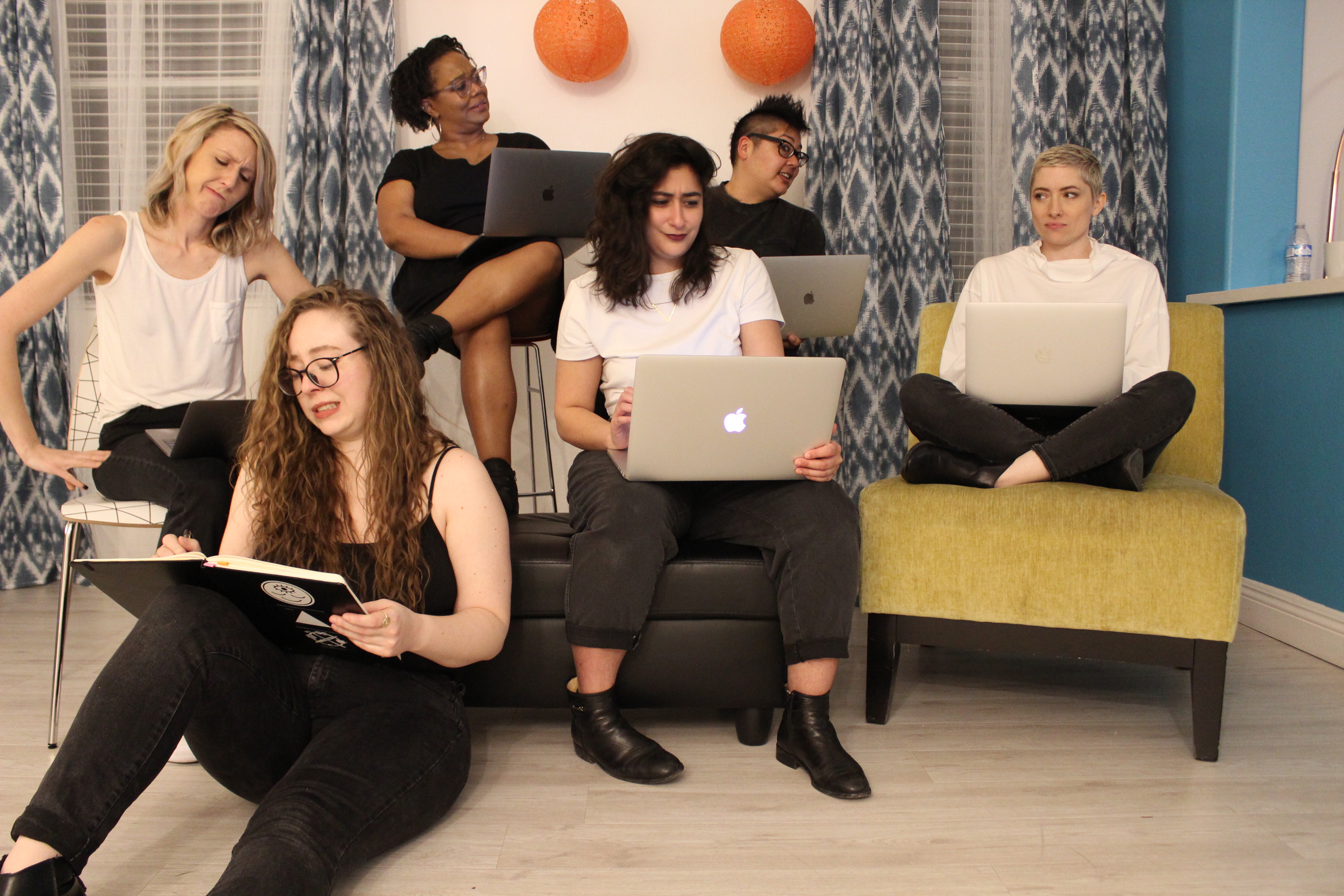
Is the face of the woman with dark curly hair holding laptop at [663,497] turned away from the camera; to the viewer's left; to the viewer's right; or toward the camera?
toward the camera

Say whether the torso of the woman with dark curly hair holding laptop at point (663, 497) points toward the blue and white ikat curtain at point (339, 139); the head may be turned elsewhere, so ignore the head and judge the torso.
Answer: no

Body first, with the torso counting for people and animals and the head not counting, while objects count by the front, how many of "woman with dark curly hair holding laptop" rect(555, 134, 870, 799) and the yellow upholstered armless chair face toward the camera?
2

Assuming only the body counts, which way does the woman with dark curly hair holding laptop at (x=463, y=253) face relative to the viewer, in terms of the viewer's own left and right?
facing the viewer and to the right of the viewer

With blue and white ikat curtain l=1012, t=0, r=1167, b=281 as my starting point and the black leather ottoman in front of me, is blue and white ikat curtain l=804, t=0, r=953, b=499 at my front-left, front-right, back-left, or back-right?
front-right

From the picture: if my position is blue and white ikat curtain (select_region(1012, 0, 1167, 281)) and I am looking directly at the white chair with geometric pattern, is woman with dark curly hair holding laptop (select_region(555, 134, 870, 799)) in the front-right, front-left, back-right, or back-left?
front-left

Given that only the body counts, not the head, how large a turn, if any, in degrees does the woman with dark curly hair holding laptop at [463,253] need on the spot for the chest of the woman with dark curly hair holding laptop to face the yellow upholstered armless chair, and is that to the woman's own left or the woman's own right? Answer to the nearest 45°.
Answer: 0° — they already face it

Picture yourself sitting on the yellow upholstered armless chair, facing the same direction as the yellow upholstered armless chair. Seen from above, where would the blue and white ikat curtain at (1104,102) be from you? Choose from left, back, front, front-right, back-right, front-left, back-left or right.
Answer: back

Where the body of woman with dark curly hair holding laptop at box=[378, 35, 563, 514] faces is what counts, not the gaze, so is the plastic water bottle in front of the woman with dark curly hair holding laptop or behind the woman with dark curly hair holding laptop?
in front

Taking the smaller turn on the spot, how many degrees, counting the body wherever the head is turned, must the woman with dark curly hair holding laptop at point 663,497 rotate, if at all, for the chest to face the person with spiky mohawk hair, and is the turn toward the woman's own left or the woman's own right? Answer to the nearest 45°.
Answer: approximately 180°

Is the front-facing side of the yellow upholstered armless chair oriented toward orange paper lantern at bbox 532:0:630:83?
no

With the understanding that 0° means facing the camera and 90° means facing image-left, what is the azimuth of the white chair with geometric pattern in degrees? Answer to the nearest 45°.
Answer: approximately 315°

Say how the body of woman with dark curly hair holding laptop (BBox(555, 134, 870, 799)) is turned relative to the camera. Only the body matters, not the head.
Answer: toward the camera

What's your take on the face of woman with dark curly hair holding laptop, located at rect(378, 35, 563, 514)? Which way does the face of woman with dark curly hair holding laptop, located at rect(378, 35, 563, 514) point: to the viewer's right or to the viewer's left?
to the viewer's right
